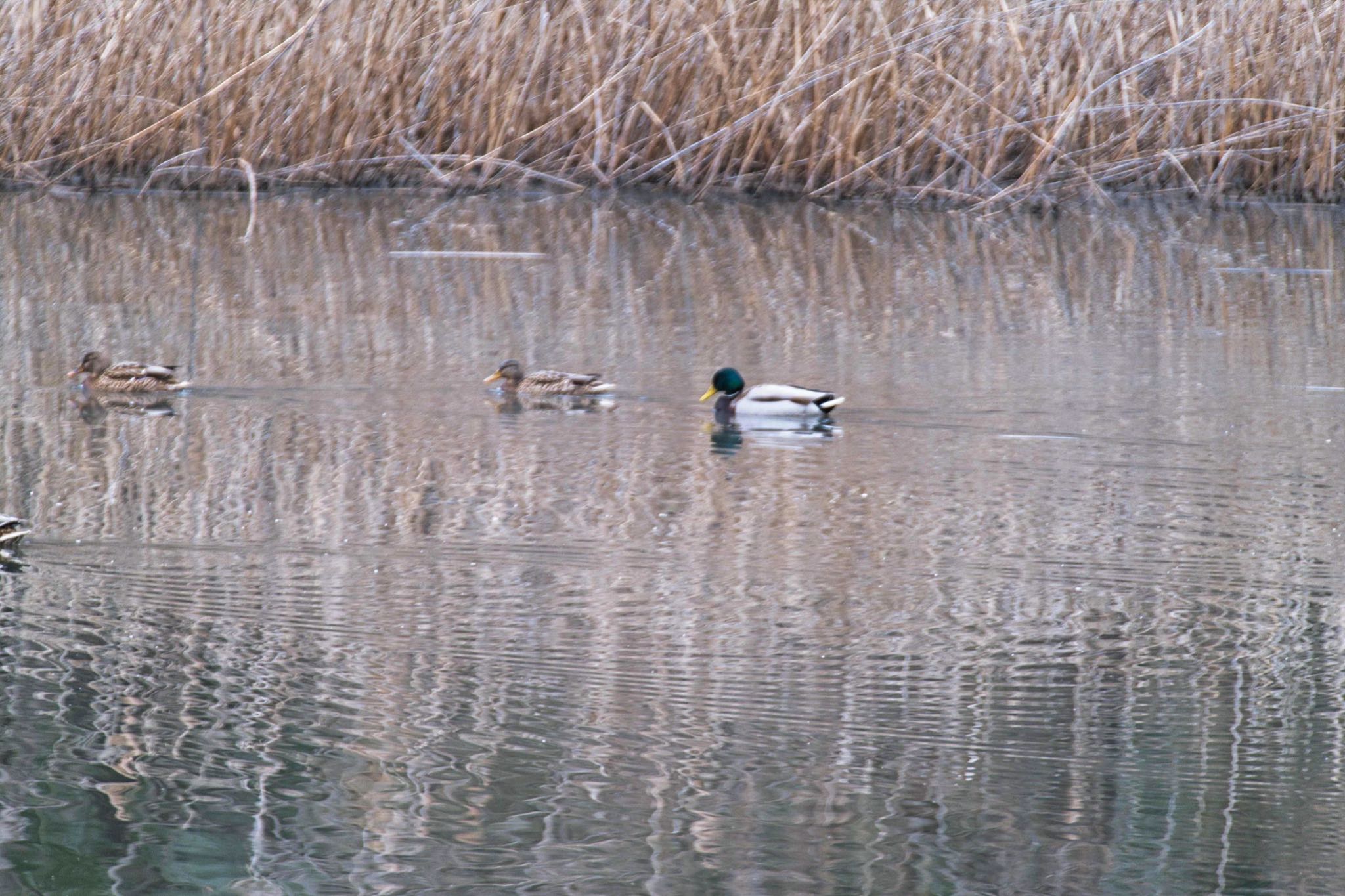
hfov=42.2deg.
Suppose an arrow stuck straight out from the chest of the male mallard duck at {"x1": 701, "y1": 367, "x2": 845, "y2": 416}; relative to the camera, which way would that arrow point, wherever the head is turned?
to the viewer's left

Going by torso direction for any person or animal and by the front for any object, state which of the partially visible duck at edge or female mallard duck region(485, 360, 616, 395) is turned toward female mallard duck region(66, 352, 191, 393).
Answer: female mallard duck region(485, 360, 616, 395)

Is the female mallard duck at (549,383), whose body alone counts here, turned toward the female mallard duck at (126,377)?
yes

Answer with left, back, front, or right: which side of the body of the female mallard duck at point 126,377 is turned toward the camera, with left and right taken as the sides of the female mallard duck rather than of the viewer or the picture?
left

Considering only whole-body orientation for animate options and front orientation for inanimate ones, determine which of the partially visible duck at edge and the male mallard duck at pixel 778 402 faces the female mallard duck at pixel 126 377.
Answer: the male mallard duck

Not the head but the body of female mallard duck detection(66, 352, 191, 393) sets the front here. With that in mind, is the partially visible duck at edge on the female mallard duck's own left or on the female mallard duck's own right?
on the female mallard duck's own left
